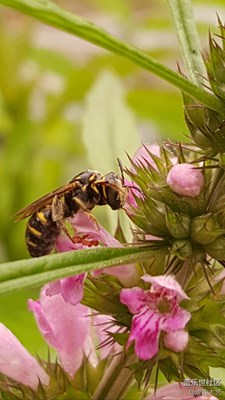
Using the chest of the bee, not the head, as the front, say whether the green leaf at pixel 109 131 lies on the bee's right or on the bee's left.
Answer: on the bee's left

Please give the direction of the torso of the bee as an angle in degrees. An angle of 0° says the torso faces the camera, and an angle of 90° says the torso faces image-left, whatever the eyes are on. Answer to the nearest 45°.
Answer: approximately 270°
